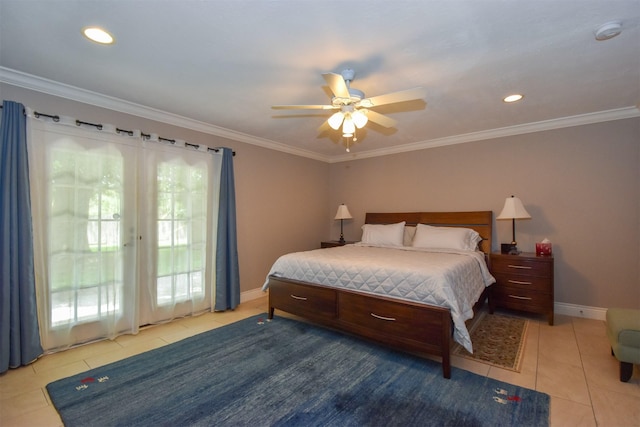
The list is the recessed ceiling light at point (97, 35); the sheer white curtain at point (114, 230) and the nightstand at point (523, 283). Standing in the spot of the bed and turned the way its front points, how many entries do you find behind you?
1

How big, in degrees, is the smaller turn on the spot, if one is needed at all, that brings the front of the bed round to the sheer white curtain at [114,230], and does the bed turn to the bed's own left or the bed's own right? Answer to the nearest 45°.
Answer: approximately 45° to the bed's own right

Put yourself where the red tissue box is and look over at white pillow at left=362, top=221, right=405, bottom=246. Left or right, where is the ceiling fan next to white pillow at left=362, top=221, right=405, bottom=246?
left

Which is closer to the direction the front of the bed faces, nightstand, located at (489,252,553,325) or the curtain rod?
the curtain rod

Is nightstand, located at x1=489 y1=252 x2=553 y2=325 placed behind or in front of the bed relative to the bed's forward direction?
behind

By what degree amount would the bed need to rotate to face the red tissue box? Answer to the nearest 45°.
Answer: approximately 180°
